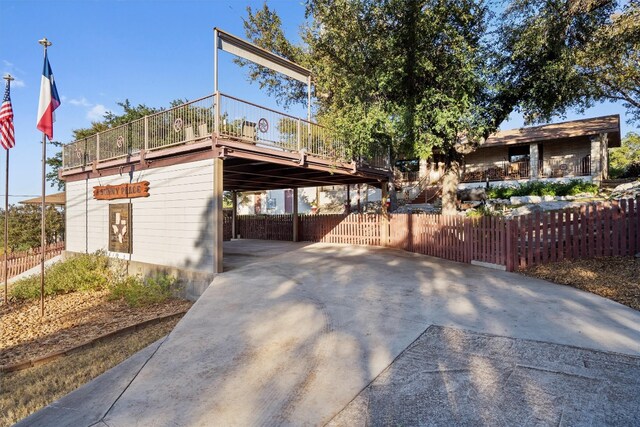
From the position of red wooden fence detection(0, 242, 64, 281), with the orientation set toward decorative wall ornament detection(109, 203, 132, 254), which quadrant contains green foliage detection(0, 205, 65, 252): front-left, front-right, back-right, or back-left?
back-left

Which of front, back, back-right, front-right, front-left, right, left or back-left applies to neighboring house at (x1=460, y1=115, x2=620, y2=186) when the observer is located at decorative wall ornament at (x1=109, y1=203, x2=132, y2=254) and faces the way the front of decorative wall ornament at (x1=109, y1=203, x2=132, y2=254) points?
back-left

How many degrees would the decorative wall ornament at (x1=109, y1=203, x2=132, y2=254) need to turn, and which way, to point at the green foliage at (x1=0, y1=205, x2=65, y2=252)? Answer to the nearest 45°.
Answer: approximately 135° to its right

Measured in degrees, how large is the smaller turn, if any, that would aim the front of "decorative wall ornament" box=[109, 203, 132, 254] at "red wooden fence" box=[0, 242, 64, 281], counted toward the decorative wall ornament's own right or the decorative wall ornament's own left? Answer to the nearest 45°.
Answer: approximately 90° to the decorative wall ornament's own right

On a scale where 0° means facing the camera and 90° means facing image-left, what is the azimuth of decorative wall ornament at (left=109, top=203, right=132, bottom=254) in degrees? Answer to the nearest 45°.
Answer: approximately 45°

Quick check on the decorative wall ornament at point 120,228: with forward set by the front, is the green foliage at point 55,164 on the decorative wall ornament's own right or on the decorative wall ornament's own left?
on the decorative wall ornament's own right

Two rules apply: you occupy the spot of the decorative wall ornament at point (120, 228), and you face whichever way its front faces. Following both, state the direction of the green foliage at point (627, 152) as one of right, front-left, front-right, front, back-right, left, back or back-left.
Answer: back-left

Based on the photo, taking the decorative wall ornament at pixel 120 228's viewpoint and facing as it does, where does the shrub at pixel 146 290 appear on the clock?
The shrub is roughly at 10 o'clock from the decorative wall ornament.
